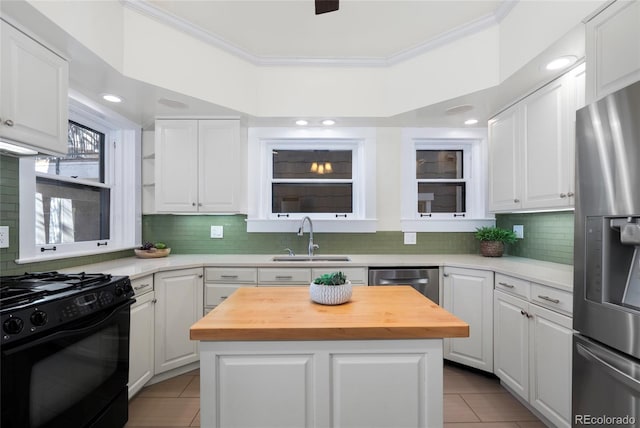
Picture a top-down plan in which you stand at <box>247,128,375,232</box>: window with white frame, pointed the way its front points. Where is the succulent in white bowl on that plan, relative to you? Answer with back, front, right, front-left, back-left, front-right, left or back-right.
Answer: front

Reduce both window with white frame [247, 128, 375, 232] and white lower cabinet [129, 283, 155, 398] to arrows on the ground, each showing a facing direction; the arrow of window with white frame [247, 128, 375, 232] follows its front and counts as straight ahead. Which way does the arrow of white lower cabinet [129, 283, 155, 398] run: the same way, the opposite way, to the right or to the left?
to the left

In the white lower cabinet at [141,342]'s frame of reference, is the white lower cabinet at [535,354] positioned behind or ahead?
ahead

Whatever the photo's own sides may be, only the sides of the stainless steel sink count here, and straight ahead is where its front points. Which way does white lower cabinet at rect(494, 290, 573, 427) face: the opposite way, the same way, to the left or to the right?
to the right

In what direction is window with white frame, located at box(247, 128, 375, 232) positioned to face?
toward the camera

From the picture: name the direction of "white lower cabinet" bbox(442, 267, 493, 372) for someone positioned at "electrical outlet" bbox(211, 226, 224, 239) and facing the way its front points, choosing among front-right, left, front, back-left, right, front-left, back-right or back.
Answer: front-left

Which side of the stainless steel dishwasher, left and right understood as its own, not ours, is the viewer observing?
front

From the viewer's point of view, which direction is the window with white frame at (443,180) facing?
toward the camera

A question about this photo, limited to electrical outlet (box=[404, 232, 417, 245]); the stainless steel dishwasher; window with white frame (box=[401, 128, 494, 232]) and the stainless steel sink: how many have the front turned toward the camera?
4

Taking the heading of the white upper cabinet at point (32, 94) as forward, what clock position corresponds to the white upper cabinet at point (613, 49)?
the white upper cabinet at point (613, 49) is roughly at 12 o'clock from the white upper cabinet at point (32, 94).

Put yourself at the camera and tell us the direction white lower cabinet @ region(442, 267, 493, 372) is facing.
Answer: facing the viewer and to the left of the viewer
